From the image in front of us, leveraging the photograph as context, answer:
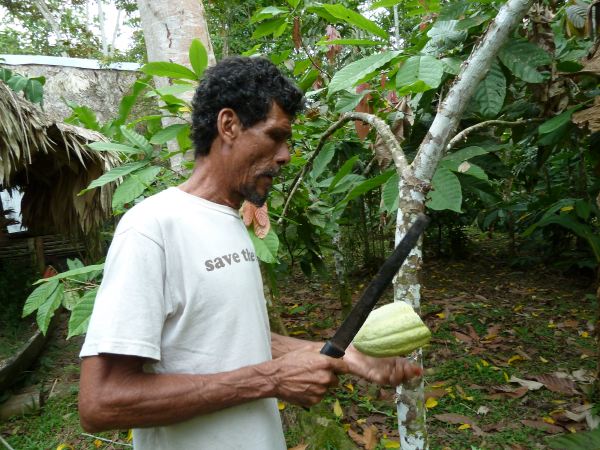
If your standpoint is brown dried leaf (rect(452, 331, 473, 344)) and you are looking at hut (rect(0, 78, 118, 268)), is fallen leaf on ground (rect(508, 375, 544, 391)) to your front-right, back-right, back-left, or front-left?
back-left

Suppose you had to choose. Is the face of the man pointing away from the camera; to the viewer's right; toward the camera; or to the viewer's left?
to the viewer's right

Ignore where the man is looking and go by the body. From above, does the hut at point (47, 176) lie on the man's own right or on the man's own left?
on the man's own left

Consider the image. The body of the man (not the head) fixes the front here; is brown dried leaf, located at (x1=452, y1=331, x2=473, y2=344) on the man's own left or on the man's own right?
on the man's own left

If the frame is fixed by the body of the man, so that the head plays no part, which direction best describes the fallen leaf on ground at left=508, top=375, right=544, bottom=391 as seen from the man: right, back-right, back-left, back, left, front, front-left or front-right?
front-left

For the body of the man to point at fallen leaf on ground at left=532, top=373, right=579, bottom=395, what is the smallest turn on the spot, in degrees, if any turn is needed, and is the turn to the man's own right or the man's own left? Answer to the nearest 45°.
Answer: approximately 45° to the man's own left

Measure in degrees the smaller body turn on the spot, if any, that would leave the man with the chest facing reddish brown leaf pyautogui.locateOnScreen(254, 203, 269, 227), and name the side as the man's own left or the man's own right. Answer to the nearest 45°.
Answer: approximately 90° to the man's own left

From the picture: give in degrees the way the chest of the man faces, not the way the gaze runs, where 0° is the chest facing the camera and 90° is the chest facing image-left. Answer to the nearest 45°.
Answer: approximately 270°

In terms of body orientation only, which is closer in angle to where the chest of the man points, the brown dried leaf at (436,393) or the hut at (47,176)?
the brown dried leaf

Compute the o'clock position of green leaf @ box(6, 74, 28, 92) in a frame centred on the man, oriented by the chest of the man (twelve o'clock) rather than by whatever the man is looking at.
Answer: The green leaf is roughly at 8 o'clock from the man.

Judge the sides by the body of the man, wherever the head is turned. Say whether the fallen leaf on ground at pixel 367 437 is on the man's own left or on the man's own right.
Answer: on the man's own left

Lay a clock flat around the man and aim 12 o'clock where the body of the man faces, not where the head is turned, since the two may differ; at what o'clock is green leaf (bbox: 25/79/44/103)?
The green leaf is roughly at 8 o'clock from the man.

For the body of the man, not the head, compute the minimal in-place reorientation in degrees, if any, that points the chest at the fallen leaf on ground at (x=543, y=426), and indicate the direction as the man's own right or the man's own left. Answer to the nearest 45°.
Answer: approximately 45° to the man's own left
